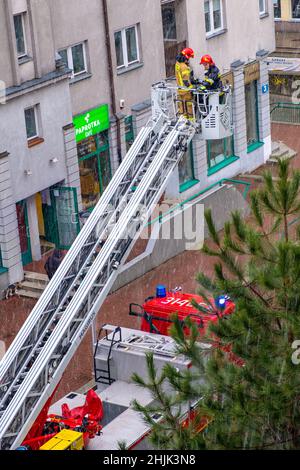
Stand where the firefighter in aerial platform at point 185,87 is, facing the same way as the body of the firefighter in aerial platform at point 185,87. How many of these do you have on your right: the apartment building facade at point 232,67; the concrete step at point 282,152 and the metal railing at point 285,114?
0

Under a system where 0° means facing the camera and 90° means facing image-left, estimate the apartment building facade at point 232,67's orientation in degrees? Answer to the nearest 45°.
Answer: approximately 315°

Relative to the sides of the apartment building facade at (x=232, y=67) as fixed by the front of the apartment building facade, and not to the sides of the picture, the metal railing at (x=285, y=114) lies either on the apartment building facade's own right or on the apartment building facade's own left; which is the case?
on the apartment building facade's own left

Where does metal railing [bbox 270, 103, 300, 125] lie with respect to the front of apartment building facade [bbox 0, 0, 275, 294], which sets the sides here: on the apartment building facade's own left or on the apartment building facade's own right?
on the apartment building facade's own left

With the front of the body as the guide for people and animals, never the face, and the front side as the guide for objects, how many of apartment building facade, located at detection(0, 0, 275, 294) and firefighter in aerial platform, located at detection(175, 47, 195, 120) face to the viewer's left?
0

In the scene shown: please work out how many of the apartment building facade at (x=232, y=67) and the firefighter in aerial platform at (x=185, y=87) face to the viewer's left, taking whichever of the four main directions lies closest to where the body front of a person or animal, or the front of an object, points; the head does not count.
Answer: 0

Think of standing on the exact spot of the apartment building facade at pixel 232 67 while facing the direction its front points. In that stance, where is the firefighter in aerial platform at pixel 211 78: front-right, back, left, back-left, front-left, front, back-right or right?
front-right

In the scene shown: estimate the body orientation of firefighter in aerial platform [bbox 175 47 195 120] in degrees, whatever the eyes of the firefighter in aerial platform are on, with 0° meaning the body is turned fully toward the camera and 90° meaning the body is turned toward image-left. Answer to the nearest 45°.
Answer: approximately 270°

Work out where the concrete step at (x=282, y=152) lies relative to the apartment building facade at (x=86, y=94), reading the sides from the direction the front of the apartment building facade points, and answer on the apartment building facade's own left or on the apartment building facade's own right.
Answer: on the apartment building facade's own left
